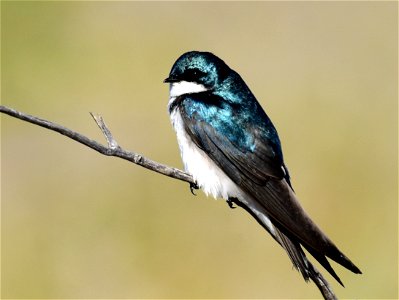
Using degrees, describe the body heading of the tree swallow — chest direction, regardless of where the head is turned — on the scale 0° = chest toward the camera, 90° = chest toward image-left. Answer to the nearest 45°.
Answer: approximately 90°
